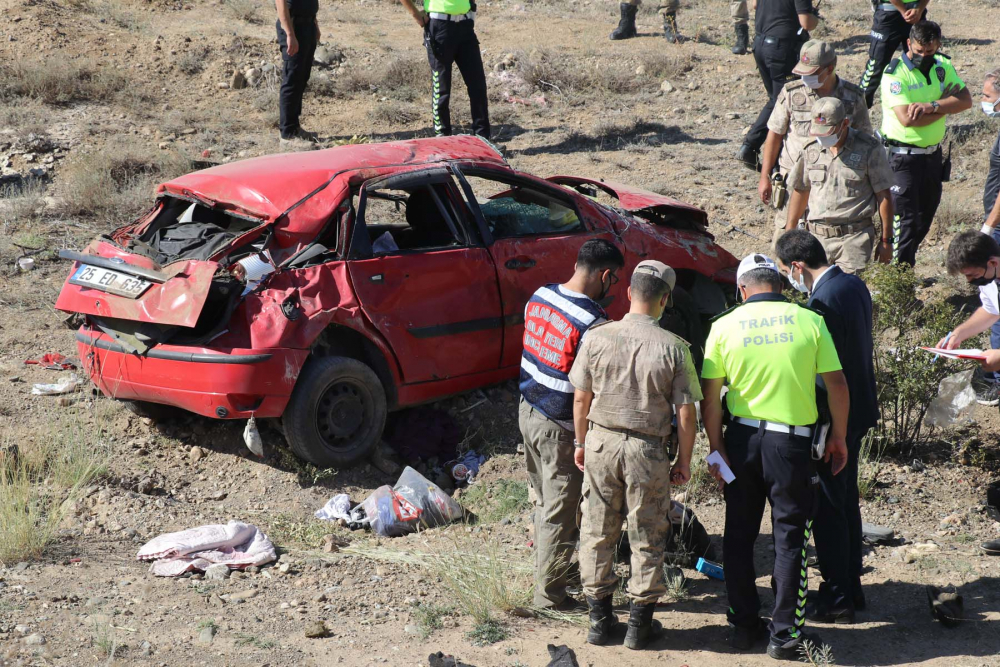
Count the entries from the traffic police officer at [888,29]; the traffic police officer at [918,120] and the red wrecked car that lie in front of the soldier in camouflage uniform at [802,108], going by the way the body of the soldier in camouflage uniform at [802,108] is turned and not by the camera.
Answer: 1

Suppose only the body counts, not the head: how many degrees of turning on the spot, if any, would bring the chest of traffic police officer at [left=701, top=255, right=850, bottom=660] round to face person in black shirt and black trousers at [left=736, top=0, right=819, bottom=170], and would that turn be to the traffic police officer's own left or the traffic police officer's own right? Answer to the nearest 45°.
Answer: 0° — they already face them

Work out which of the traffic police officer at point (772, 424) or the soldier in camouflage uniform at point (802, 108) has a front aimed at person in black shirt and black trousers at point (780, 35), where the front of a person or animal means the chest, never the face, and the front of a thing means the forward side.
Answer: the traffic police officer

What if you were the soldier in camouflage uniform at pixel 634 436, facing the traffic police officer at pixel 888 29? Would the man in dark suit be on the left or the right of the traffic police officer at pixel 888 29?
right

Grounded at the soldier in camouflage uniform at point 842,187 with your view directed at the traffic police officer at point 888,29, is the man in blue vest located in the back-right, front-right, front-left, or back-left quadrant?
back-left

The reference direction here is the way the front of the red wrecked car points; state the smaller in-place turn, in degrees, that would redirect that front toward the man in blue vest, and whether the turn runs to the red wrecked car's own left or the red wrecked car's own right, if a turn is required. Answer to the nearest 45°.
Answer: approximately 90° to the red wrecked car's own right

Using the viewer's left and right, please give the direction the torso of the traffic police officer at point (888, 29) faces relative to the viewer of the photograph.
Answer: facing the viewer and to the right of the viewer

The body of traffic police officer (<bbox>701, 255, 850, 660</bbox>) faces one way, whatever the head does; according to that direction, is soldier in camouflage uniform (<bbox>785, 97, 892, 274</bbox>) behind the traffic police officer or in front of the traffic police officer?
in front

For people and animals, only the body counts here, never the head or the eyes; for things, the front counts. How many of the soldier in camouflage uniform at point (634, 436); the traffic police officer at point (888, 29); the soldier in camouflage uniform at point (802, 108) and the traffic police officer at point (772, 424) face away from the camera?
2

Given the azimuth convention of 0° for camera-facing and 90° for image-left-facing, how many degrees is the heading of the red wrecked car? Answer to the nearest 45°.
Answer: approximately 225°

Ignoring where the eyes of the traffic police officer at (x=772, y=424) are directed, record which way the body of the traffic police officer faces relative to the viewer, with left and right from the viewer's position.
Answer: facing away from the viewer

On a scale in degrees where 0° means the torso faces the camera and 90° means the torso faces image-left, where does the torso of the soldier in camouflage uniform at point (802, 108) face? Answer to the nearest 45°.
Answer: approximately 45°

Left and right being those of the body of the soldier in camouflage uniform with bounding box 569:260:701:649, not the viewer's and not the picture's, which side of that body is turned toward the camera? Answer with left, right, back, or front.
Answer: back

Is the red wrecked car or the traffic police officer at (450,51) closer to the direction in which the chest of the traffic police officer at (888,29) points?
the red wrecked car
